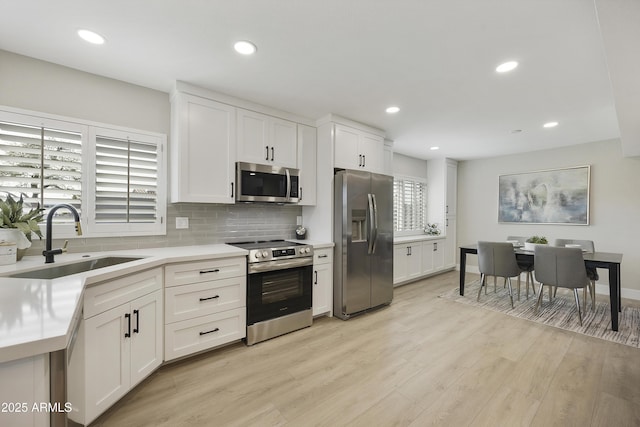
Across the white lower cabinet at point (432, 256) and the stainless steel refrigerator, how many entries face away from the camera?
0

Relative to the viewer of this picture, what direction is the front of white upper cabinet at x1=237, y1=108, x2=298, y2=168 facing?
facing the viewer and to the right of the viewer

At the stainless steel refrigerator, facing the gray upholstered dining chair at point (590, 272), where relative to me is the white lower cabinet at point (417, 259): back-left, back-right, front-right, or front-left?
front-left

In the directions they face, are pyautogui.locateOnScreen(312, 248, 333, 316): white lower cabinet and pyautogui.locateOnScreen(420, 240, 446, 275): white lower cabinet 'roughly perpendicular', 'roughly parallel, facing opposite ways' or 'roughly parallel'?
roughly parallel

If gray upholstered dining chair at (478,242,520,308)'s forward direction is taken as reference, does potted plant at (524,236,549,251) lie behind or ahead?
ahead

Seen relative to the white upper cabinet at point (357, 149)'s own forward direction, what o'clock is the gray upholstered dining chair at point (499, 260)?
The gray upholstered dining chair is roughly at 10 o'clock from the white upper cabinet.

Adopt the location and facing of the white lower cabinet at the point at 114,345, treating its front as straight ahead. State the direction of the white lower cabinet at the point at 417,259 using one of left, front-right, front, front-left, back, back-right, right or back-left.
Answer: front-left

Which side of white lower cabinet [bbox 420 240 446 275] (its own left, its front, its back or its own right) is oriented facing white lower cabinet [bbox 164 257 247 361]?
right

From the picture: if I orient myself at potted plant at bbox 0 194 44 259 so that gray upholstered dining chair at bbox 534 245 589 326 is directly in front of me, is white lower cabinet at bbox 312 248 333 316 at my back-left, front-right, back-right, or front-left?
front-left

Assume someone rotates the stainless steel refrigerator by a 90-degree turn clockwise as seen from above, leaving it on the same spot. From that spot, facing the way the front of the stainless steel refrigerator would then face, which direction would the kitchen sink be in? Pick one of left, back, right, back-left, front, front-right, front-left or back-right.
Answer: front

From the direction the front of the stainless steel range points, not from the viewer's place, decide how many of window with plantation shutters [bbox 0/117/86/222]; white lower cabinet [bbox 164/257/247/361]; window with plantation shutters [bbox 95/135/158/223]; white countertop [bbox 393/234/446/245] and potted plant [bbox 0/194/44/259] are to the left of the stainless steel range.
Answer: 1

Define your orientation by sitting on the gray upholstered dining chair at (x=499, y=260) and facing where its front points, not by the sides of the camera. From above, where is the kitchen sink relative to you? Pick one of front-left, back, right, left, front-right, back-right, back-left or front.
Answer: back
